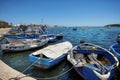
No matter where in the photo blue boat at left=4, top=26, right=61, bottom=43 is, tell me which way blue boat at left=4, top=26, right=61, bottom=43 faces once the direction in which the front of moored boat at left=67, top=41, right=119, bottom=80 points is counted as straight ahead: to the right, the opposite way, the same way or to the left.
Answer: to the right
